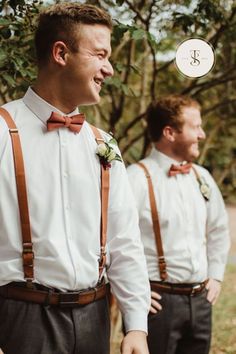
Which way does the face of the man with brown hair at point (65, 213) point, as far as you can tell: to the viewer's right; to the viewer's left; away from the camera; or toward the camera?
to the viewer's right

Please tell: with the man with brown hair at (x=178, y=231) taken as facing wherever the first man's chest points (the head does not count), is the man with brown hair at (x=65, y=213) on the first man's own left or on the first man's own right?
on the first man's own right

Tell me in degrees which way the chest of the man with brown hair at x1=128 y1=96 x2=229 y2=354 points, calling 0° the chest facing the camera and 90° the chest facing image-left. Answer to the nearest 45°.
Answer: approximately 315°
